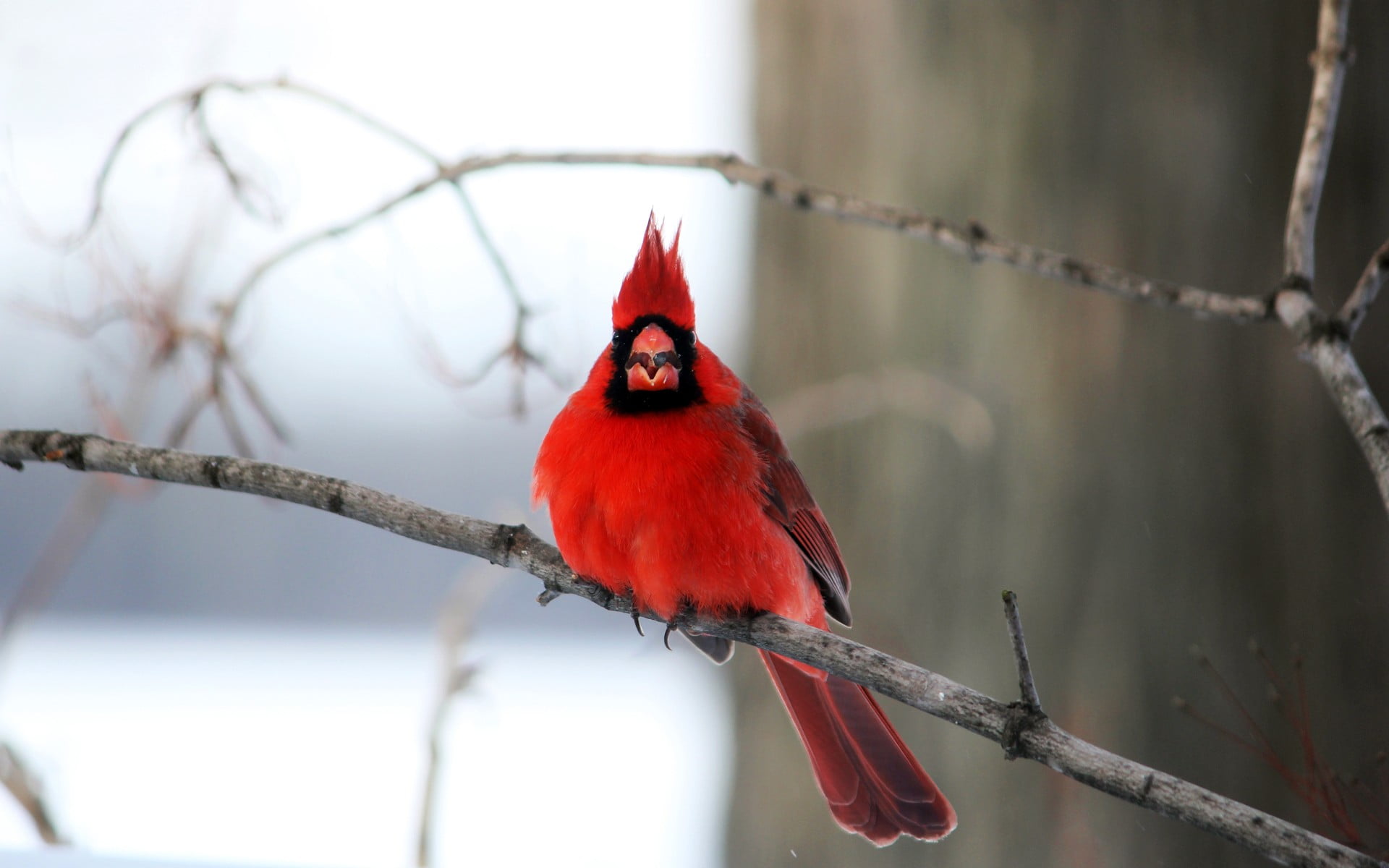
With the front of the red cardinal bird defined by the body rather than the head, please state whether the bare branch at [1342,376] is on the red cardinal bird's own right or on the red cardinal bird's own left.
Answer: on the red cardinal bird's own left

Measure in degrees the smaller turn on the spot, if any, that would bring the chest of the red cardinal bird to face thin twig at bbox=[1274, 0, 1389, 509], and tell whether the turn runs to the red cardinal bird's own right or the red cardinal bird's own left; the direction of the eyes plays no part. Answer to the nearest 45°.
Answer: approximately 135° to the red cardinal bird's own left

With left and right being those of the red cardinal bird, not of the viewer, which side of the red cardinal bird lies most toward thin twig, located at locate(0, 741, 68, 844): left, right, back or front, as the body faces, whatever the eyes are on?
right

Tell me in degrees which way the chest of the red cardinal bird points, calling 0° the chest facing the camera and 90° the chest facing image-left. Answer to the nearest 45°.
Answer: approximately 45°

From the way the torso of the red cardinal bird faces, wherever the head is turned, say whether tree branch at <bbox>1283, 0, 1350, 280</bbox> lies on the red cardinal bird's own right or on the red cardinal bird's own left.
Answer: on the red cardinal bird's own left
